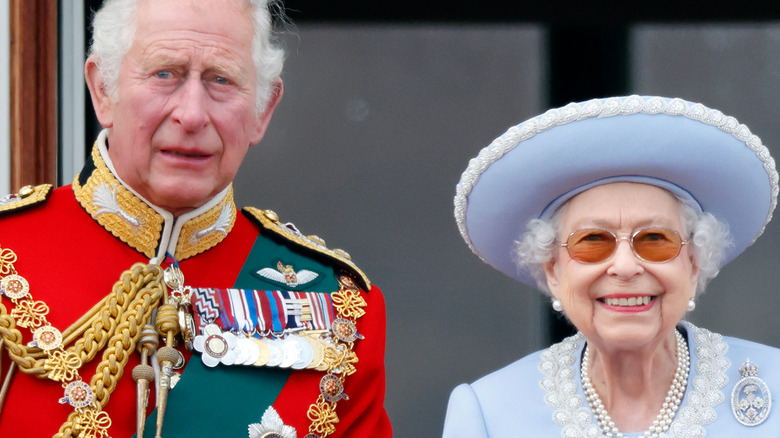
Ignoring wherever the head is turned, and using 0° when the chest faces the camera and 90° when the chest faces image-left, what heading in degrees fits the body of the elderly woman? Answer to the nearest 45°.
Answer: approximately 0°

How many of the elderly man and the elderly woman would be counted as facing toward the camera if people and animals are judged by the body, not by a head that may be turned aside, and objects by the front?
2

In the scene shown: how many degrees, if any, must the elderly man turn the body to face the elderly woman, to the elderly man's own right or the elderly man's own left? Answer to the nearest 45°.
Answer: approximately 90° to the elderly man's own left

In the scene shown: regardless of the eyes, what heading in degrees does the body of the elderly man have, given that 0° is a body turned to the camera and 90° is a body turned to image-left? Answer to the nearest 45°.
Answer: approximately 0°

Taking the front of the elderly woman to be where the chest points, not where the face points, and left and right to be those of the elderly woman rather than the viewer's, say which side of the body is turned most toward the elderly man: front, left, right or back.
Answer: right
